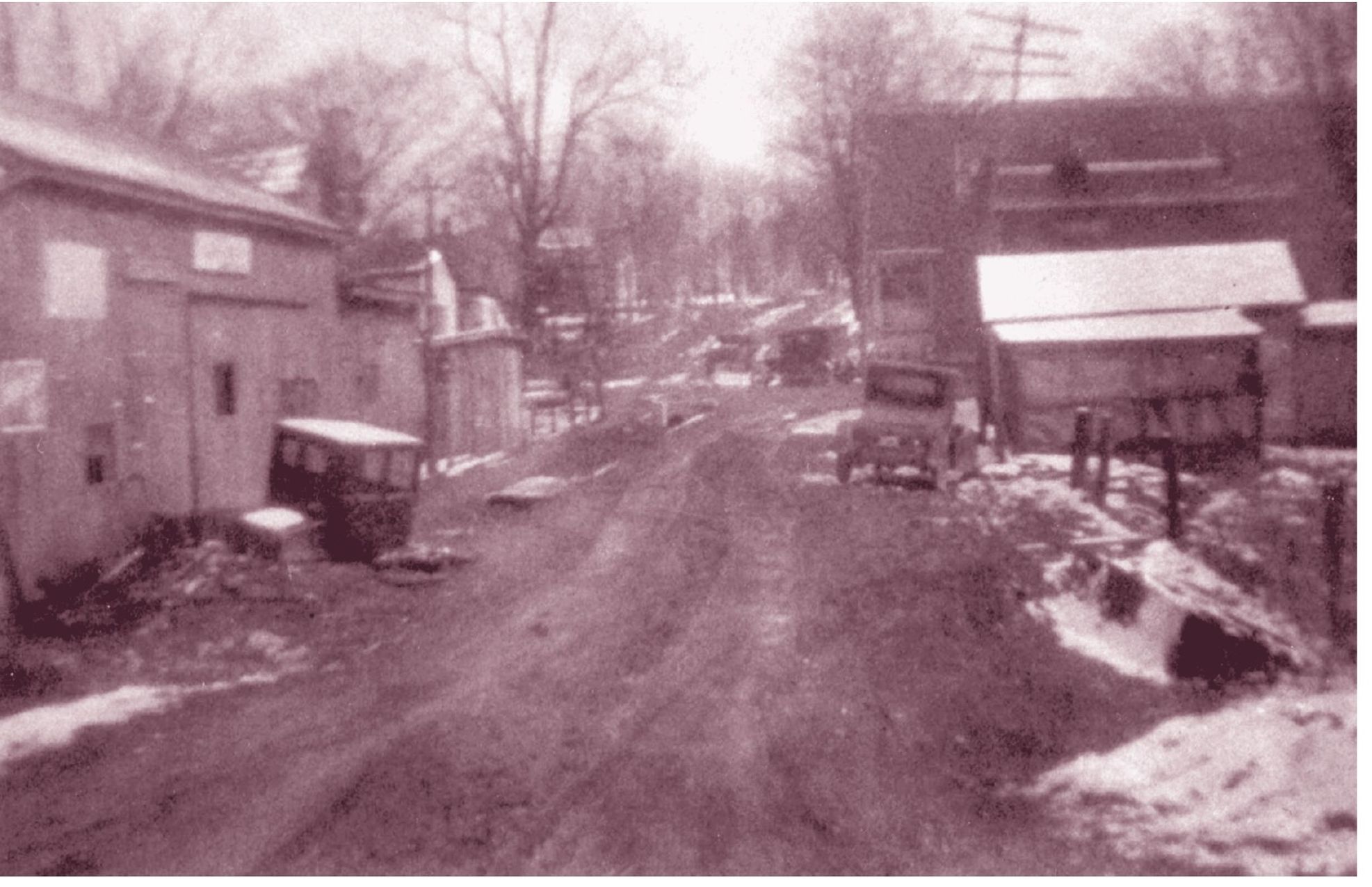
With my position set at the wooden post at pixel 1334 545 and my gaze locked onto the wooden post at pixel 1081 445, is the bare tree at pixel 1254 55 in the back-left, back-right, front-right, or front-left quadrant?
front-right

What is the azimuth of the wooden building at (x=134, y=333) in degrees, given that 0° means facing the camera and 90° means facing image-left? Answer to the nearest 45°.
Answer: approximately 315°

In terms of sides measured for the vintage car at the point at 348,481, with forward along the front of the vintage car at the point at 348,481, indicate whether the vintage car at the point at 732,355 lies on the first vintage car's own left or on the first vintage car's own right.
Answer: on the first vintage car's own right

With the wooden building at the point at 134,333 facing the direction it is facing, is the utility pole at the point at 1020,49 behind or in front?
in front
